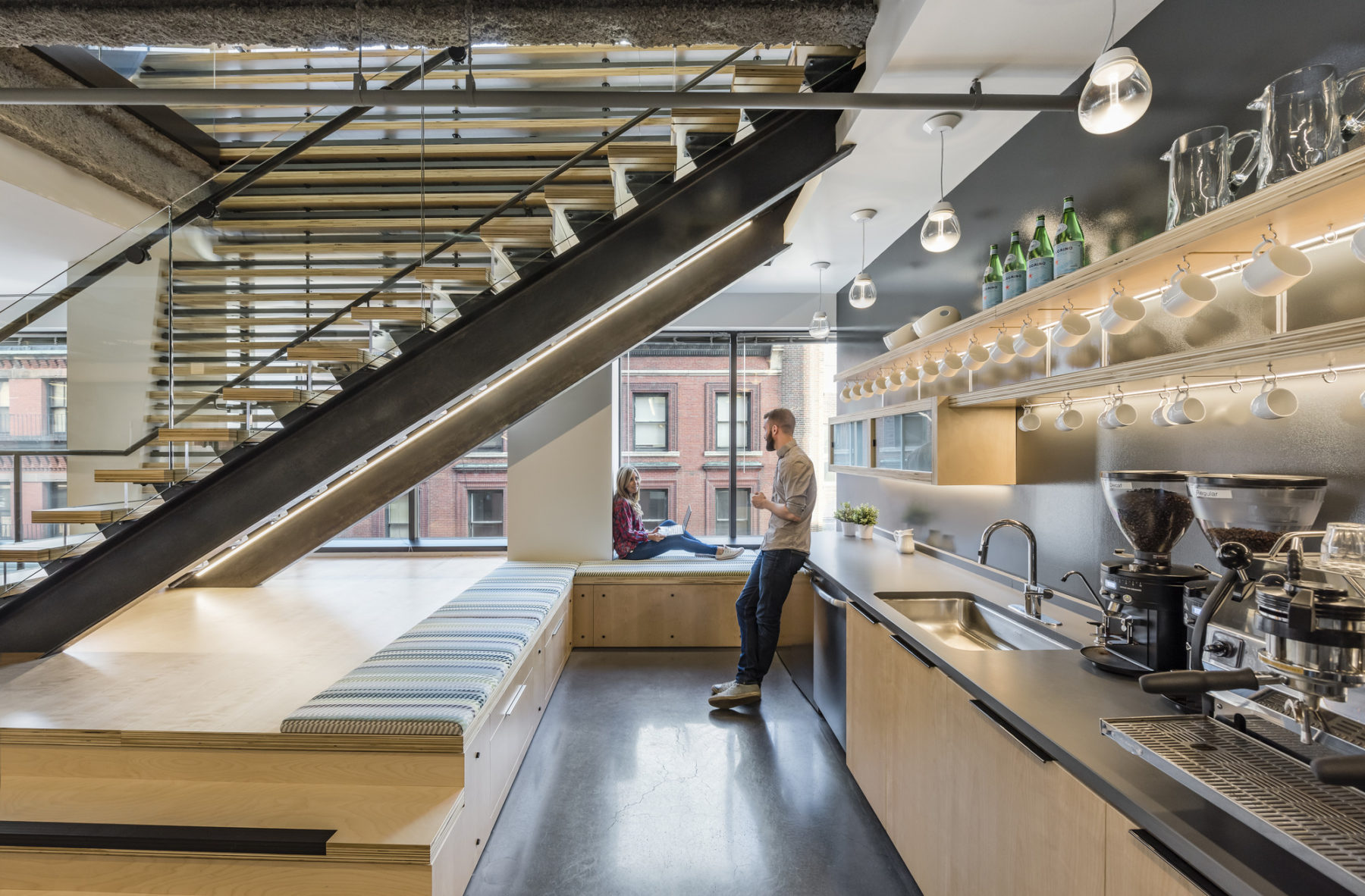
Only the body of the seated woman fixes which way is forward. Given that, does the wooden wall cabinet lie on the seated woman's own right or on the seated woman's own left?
on the seated woman's own right

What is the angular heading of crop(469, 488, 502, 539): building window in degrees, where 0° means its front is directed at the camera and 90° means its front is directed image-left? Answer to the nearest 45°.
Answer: approximately 0°

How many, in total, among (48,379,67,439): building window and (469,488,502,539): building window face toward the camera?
2

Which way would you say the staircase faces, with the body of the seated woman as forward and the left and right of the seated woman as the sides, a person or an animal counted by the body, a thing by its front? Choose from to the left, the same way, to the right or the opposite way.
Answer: the opposite way

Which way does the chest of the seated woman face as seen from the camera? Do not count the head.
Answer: to the viewer's right

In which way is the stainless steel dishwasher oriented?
to the viewer's left

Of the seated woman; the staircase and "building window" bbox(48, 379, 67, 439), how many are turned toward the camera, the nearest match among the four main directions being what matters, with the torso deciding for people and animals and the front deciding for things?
1

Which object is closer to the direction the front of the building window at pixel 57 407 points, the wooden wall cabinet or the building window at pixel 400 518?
the wooden wall cabinet

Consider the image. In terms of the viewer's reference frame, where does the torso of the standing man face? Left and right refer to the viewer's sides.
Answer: facing to the left of the viewer

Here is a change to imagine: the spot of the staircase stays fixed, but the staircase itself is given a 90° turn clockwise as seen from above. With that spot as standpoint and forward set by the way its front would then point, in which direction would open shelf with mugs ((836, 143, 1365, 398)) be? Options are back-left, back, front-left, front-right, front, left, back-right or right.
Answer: back-right

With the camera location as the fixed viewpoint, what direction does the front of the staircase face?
facing to the left of the viewer
